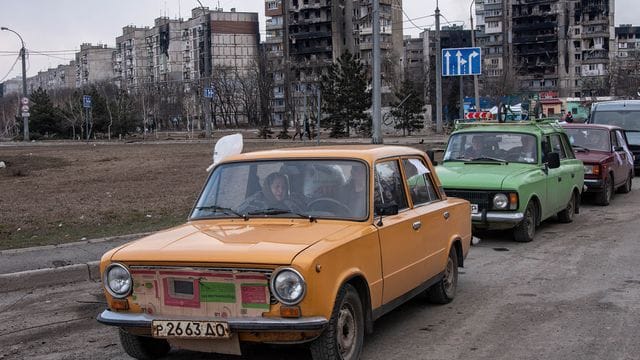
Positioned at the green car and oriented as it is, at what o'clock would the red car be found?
The red car is roughly at 5 o'clock from the green car.

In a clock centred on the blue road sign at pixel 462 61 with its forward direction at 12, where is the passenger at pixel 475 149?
The passenger is roughly at 12 o'clock from the blue road sign.

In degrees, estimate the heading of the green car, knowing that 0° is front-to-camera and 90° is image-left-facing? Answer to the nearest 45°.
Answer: approximately 45°

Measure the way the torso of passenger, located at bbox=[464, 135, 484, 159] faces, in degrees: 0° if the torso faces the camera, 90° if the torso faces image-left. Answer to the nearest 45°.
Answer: approximately 45°

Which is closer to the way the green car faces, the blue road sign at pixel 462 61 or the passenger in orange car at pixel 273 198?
the passenger in orange car

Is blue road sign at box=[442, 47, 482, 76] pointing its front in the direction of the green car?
yes

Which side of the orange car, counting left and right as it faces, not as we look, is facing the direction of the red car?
back

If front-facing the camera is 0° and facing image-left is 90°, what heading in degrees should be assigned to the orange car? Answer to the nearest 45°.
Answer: approximately 45°
